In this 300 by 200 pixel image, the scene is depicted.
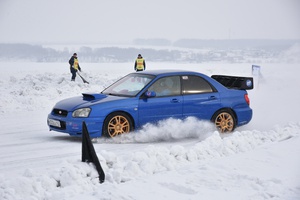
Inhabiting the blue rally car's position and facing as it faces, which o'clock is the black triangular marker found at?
The black triangular marker is roughly at 11 o'clock from the blue rally car.
